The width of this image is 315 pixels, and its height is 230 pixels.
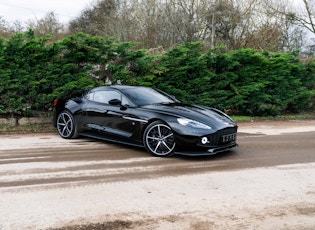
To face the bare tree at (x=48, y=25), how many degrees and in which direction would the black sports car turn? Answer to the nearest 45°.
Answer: approximately 135° to its left

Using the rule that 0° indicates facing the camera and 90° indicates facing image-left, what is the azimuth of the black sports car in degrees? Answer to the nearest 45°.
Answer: approximately 315°

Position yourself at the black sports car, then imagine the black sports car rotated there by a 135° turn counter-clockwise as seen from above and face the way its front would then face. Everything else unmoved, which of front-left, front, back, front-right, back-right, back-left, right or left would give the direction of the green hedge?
front
